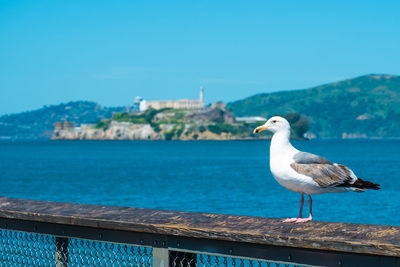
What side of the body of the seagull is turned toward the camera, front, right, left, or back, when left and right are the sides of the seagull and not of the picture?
left
